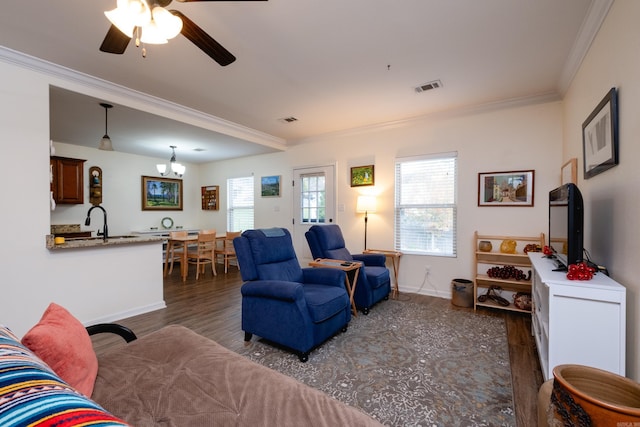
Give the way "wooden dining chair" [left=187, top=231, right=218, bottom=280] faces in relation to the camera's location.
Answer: facing away from the viewer and to the left of the viewer

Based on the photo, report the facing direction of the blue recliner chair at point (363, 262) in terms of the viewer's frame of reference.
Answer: facing the viewer and to the right of the viewer

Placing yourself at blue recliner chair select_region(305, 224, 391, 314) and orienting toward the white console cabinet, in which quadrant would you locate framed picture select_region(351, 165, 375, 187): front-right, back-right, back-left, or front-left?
back-left

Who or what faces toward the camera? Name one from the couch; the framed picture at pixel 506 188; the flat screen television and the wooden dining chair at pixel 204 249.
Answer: the framed picture

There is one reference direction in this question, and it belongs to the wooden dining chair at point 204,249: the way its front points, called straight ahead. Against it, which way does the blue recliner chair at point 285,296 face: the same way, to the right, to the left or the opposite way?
the opposite way

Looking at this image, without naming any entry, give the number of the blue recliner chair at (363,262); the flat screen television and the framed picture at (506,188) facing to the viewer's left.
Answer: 1

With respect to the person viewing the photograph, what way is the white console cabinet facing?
facing to the left of the viewer

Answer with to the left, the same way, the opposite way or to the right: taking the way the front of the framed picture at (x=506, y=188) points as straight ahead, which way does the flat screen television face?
to the right

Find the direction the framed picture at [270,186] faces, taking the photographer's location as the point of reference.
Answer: facing the viewer and to the left of the viewer

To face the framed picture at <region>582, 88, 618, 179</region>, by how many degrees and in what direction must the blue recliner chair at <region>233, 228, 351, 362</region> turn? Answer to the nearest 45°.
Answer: approximately 45° to its left

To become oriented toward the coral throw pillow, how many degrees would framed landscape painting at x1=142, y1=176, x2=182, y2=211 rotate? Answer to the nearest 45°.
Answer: approximately 45° to its right

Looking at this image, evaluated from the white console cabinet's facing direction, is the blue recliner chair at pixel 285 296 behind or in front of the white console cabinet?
in front

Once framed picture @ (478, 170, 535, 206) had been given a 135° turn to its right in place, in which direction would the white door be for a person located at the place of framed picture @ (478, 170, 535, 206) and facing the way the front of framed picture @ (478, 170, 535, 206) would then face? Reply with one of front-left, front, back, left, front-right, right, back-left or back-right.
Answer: front-left

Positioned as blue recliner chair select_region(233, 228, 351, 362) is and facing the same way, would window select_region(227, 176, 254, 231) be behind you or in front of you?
behind

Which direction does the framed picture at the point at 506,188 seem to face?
toward the camera

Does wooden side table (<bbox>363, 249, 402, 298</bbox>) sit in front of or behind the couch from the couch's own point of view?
in front

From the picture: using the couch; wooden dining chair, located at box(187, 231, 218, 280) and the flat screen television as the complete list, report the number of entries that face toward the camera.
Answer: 0

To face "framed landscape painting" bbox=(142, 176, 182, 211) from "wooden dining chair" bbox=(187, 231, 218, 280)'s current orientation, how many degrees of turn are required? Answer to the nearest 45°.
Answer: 0° — it already faces it
